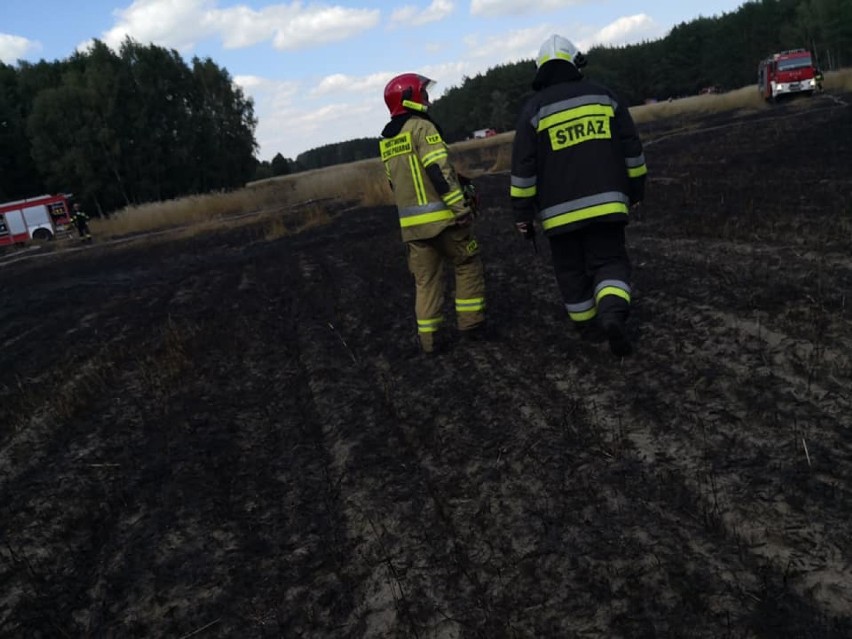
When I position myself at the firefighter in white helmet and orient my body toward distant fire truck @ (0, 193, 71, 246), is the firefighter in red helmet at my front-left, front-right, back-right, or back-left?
front-left

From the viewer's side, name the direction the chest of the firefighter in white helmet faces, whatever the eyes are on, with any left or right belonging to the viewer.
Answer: facing away from the viewer

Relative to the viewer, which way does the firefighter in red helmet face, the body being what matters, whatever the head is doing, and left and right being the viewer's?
facing away from the viewer and to the right of the viewer

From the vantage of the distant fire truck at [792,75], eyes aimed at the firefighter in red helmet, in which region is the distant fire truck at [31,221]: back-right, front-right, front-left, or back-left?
front-right

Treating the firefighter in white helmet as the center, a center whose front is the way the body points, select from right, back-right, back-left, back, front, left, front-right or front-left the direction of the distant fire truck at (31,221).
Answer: front-left

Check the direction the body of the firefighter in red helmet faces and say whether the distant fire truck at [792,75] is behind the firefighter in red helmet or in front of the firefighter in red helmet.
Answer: in front

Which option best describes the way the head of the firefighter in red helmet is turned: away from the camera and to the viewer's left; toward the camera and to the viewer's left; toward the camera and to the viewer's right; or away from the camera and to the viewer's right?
away from the camera and to the viewer's right

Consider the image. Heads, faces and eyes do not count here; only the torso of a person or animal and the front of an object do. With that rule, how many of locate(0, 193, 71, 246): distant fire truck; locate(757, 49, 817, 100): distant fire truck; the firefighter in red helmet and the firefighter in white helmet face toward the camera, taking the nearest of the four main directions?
1

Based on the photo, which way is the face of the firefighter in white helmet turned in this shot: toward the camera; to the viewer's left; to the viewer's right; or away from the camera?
away from the camera

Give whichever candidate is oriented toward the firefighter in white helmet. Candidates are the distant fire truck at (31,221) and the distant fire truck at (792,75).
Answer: the distant fire truck at (792,75)

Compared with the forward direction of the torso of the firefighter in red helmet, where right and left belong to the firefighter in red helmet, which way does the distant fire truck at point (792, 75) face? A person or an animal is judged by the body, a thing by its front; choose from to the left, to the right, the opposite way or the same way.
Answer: the opposite way

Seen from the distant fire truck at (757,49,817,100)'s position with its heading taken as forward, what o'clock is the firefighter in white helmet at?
The firefighter in white helmet is roughly at 12 o'clock from the distant fire truck.

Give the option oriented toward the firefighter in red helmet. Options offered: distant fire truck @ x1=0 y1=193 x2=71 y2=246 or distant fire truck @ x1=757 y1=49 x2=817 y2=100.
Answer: distant fire truck @ x1=757 y1=49 x2=817 y2=100

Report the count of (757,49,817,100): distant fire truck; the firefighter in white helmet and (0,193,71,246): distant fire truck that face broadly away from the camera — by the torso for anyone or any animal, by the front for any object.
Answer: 1

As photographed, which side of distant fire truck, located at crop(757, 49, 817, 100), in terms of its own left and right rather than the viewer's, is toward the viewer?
front

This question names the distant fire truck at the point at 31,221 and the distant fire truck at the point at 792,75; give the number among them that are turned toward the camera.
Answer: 1

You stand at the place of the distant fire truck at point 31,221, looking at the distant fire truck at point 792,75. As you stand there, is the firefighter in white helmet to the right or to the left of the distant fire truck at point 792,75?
right

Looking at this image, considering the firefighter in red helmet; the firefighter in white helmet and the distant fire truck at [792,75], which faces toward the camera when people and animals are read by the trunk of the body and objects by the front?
the distant fire truck
